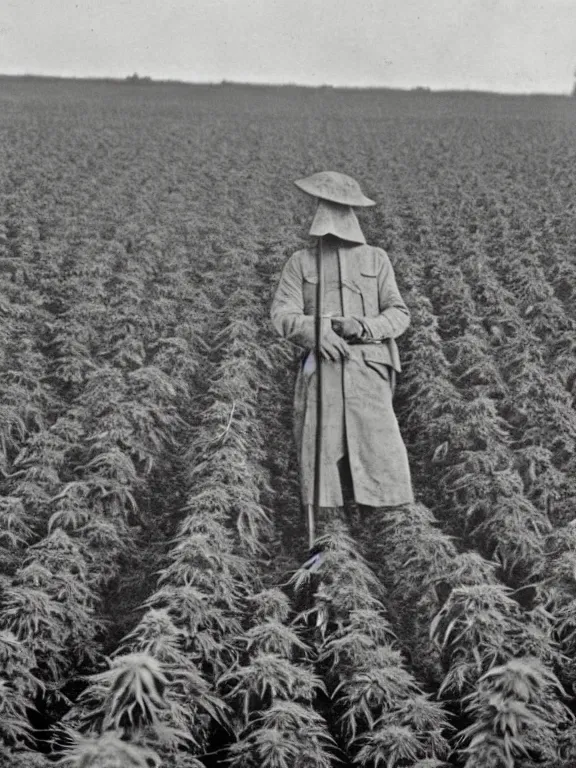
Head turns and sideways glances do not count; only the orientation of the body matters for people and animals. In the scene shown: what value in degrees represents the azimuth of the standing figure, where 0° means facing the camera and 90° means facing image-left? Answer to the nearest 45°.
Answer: approximately 0°
